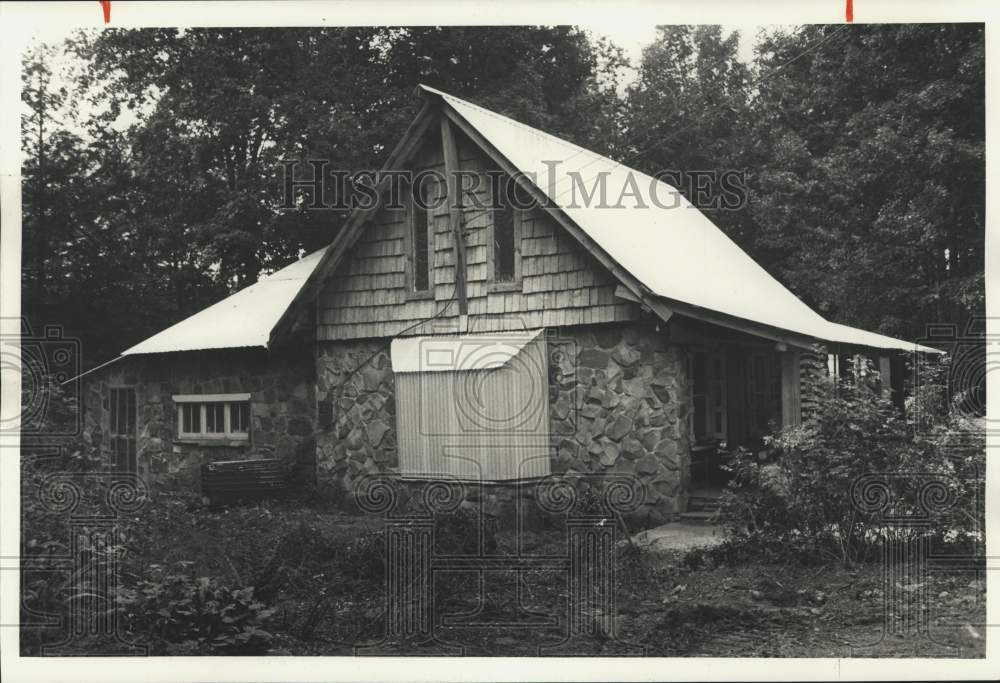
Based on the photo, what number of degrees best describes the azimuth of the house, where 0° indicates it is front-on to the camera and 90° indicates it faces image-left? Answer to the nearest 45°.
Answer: approximately 315°

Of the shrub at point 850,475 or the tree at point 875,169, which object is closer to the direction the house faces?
the shrub

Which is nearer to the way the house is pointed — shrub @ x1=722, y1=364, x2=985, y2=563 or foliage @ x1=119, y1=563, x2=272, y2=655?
the shrub

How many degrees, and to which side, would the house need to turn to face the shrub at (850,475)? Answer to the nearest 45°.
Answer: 0° — it already faces it

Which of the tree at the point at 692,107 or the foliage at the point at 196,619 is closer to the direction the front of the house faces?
the foliage

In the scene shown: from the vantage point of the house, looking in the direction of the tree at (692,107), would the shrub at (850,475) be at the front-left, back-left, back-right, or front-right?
back-right

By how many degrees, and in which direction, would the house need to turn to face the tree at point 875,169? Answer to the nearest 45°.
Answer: approximately 90° to its left

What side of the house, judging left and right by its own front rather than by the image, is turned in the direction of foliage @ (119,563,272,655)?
right
